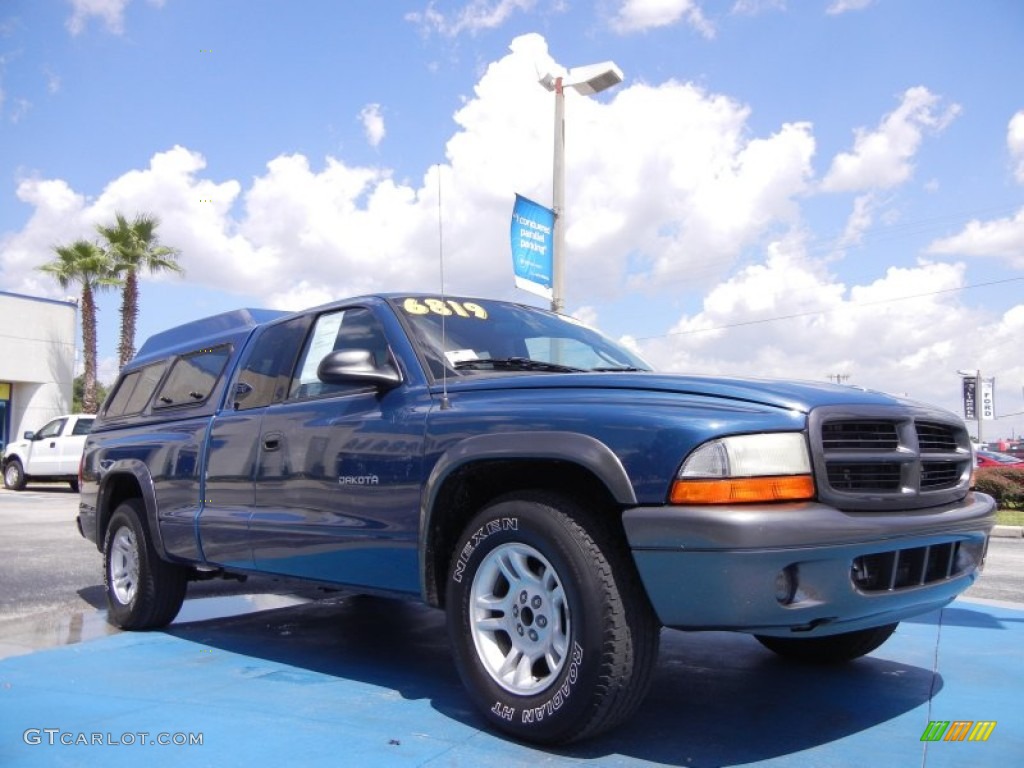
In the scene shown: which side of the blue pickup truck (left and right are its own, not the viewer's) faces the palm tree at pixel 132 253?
back

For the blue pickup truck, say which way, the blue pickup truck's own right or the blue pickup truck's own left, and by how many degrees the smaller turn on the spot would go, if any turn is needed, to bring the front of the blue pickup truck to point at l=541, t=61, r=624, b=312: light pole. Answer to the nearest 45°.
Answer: approximately 135° to the blue pickup truck's own left

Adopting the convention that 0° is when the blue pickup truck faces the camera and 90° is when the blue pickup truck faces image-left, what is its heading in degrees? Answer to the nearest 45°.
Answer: approximately 315°

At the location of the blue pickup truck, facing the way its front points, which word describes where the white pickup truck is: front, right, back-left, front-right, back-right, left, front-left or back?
back

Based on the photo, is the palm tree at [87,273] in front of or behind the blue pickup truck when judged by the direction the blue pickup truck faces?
behind

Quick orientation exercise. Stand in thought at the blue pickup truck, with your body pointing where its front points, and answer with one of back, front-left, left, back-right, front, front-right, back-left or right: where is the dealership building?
back

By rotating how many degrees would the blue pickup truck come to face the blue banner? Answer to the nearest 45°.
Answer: approximately 135° to its left
